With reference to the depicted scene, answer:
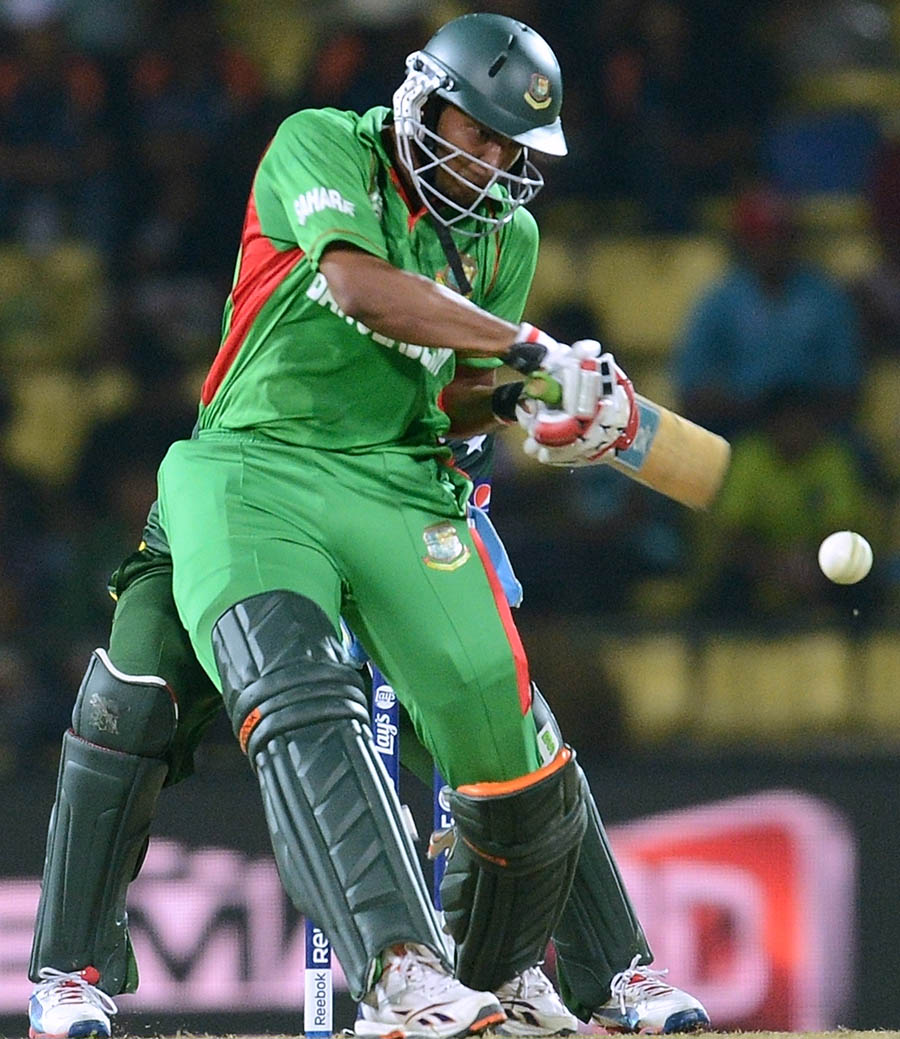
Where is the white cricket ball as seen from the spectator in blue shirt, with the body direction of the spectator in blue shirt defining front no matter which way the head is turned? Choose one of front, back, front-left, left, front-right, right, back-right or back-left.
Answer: front

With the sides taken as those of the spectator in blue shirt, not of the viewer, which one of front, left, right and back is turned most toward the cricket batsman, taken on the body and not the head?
front

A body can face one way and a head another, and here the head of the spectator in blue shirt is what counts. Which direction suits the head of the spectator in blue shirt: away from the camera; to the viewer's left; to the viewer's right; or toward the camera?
toward the camera

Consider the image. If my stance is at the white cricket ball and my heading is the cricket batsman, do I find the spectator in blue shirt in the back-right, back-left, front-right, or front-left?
back-right

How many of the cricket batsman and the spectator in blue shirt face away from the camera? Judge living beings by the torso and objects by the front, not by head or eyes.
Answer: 0

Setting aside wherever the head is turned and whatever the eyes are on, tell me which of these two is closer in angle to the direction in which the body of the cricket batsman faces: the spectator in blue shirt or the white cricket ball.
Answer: the white cricket ball

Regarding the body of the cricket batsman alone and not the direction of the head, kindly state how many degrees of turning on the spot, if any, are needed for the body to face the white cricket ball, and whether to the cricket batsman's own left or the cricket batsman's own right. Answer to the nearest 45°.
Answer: approximately 90° to the cricket batsman's own left

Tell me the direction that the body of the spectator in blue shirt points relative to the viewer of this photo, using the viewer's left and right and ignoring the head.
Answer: facing the viewer

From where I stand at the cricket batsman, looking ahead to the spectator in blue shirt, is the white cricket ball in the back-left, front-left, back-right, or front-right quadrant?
front-right

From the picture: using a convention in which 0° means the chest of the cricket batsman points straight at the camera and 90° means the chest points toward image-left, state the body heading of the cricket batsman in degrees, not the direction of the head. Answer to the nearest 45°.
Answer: approximately 315°
